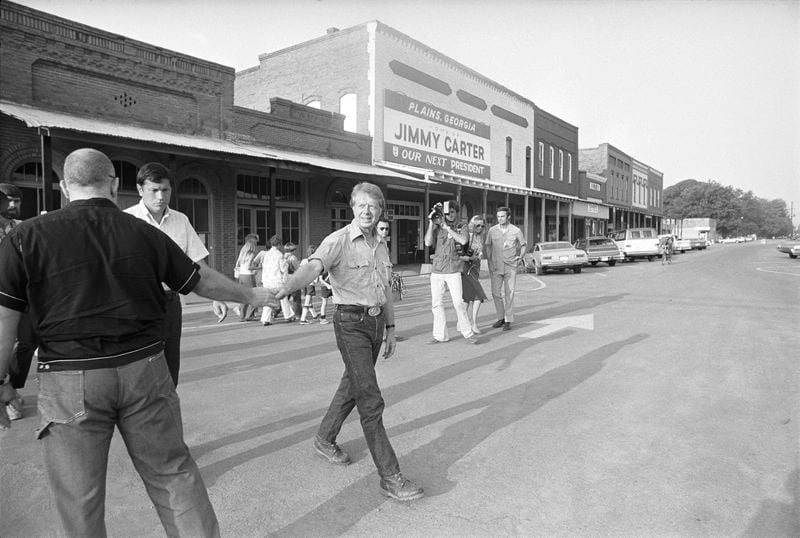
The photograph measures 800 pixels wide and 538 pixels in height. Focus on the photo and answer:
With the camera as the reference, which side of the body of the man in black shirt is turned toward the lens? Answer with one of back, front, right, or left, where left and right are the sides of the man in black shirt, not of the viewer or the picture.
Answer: back

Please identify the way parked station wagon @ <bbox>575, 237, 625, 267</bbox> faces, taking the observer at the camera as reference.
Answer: facing away from the viewer and to the left of the viewer

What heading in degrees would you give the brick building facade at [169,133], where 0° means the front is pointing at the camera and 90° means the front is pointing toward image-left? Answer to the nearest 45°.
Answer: approximately 315°

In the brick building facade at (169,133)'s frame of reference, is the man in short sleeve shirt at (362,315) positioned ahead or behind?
ahead

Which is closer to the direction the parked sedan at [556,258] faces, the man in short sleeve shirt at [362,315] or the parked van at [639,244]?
the parked van

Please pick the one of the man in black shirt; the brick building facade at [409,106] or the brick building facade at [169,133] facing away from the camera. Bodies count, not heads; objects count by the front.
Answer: the man in black shirt

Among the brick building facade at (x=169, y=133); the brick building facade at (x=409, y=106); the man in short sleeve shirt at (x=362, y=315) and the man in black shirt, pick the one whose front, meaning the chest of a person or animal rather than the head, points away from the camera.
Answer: the man in black shirt

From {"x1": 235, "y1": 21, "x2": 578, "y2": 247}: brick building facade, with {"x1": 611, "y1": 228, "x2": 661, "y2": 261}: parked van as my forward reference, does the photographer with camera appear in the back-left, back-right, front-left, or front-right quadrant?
back-right

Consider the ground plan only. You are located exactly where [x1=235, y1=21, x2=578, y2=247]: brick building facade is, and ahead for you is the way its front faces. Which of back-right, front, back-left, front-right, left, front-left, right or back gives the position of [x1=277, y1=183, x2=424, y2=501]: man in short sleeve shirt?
front-right
